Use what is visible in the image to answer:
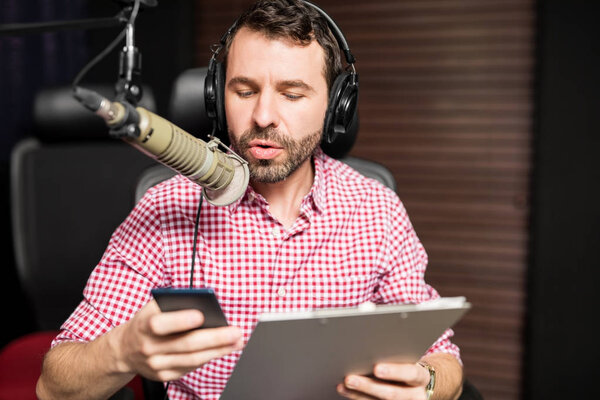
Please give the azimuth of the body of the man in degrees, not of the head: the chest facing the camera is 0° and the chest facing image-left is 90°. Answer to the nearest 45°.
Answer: approximately 0°

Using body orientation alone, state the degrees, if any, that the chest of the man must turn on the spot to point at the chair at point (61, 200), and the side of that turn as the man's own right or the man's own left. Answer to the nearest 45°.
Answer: approximately 135° to the man's own right
